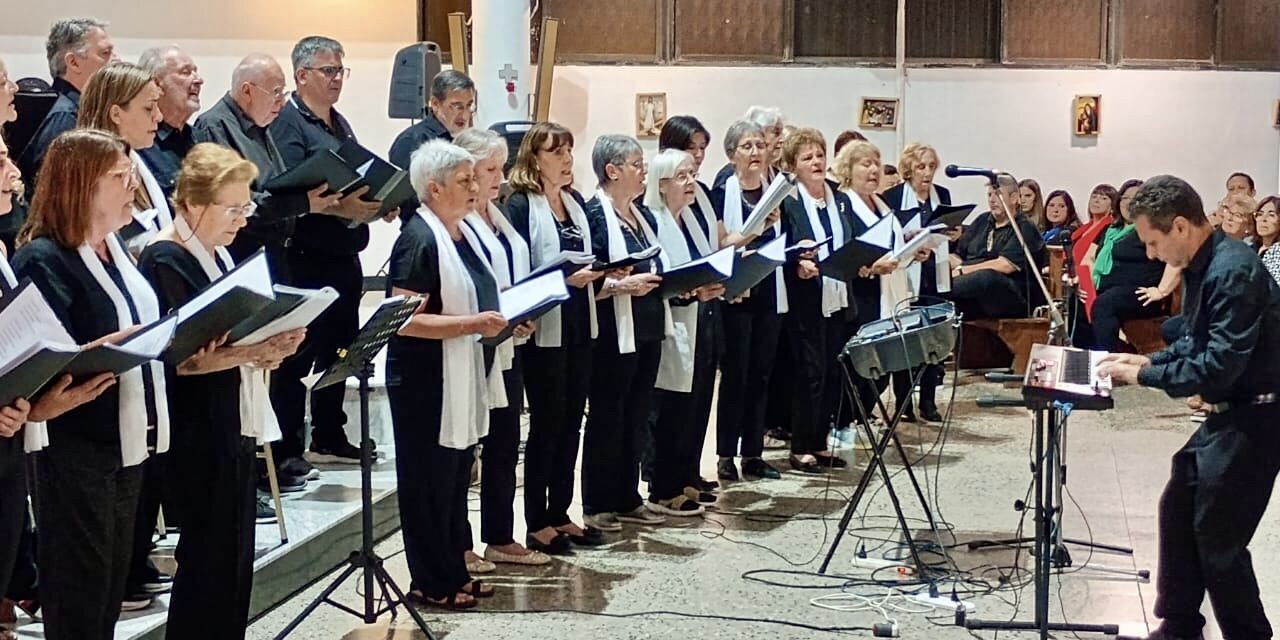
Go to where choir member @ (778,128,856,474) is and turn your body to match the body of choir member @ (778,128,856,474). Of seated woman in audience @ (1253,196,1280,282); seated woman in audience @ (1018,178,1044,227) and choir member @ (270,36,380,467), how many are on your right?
1

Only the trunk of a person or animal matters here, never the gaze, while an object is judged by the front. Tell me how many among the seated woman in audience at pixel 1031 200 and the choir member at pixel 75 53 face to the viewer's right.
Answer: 1

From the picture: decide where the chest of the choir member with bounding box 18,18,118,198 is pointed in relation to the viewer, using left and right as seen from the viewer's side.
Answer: facing to the right of the viewer

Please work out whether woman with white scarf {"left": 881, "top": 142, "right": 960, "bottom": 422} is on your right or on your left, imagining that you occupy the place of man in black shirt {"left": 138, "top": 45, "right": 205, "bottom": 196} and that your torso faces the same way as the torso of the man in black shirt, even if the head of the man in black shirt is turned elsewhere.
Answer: on your left

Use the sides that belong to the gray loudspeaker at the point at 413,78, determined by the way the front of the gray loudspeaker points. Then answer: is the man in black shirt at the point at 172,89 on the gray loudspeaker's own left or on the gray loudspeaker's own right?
on the gray loudspeaker's own right

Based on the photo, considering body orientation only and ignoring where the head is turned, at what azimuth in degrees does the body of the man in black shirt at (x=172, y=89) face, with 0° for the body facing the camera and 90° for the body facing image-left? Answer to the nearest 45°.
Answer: approximately 315°

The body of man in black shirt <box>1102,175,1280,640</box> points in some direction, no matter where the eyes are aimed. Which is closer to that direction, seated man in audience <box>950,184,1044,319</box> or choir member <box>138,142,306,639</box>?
the choir member

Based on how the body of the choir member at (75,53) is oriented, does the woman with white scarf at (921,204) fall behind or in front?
in front

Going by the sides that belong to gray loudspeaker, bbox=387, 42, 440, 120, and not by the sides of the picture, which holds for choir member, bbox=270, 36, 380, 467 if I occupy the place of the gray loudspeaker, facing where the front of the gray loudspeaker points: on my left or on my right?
on my right

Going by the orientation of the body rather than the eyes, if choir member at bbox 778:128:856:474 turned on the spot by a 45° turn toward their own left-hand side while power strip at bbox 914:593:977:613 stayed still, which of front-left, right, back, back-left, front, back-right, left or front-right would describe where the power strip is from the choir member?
right

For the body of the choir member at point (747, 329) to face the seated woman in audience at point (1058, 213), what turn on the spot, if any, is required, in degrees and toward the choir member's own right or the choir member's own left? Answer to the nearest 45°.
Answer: approximately 90° to the choir member's own left

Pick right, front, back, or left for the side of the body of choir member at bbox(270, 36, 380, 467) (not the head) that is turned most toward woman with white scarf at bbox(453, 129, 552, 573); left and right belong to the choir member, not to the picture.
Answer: front

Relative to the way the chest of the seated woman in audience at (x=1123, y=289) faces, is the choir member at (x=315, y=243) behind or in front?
in front

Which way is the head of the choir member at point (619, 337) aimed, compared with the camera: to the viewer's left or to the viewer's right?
to the viewer's right

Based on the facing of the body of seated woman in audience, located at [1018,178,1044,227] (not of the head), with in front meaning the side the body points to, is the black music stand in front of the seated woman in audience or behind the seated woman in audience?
in front

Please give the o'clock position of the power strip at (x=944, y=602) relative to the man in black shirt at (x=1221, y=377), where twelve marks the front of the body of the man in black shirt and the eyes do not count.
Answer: The power strip is roughly at 1 o'clock from the man in black shirt.

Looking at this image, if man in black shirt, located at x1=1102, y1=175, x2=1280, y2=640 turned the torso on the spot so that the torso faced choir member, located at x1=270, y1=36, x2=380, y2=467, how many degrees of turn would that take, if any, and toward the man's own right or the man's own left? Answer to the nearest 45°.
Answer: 0° — they already face them
